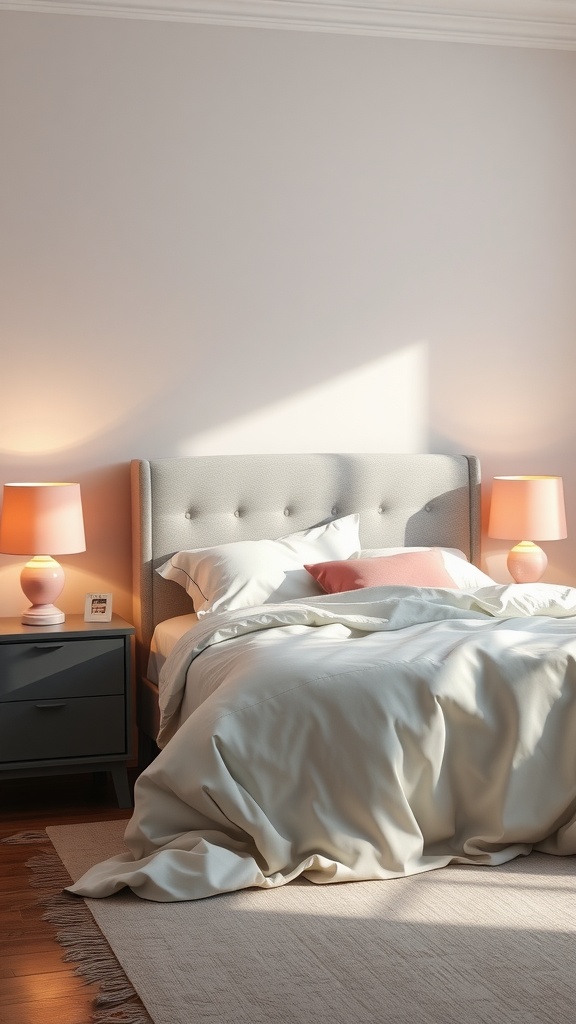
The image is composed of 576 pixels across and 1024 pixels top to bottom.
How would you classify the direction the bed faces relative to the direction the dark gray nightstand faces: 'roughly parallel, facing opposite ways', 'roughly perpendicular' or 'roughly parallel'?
roughly parallel

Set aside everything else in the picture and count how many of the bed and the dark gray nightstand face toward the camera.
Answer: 2

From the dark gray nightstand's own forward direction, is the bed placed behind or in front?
in front

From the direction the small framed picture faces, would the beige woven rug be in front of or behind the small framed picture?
in front

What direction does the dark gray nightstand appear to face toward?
toward the camera

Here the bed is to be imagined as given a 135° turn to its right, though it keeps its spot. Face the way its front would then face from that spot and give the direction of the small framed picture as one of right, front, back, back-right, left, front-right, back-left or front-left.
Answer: front

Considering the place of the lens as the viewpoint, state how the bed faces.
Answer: facing the viewer
